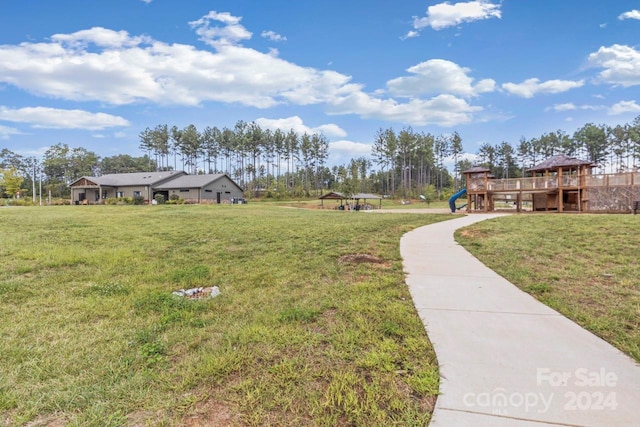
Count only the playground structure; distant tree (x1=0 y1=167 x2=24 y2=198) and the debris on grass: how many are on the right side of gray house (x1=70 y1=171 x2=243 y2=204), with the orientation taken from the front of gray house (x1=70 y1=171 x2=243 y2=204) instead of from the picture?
1

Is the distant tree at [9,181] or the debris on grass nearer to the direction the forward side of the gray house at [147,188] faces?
the debris on grass

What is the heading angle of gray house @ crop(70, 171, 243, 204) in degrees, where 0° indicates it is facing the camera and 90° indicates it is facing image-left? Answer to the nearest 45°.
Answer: approximately 45°

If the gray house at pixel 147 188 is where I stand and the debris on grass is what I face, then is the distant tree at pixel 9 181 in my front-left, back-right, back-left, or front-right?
back-right

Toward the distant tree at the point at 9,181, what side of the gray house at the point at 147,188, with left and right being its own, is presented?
right

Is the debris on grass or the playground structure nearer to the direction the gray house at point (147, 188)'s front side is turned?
the debris on grass

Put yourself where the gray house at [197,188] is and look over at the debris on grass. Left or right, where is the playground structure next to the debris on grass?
left

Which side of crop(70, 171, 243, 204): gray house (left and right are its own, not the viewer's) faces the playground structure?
left

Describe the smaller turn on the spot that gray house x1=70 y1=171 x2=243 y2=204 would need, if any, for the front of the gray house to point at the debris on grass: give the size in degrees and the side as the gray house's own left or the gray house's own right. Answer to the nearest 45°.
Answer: approximately 45° to the gray house's own left
